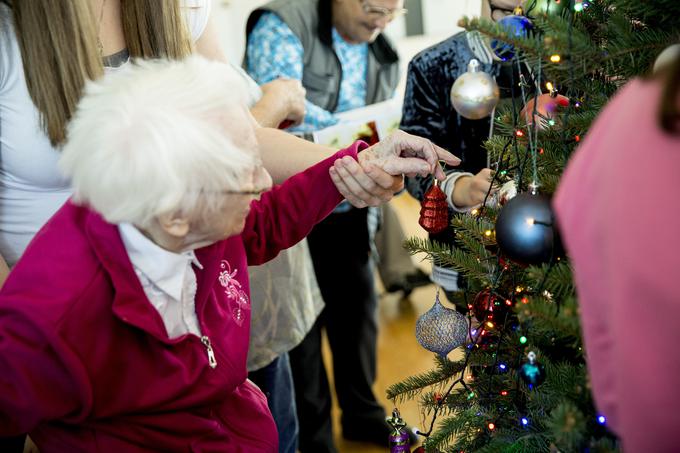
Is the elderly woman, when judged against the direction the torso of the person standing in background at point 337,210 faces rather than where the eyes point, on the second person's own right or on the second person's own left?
on the second person's own right

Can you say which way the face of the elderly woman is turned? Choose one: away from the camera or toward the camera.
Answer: away from the camera

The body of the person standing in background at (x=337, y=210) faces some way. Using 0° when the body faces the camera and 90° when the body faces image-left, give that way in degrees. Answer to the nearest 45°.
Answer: approximately 315°
